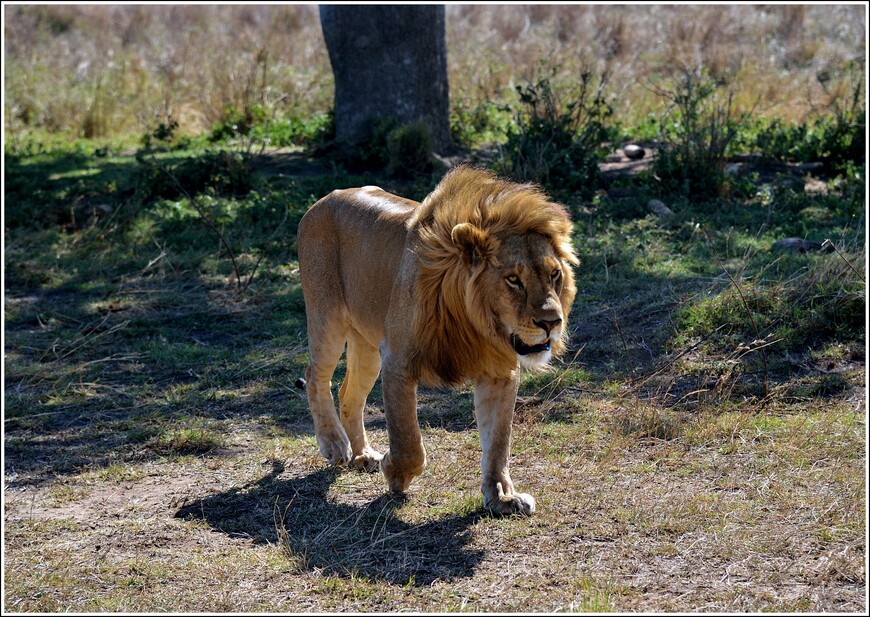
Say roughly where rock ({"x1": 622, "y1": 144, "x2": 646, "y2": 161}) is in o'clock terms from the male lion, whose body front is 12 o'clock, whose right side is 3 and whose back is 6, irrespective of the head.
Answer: The rock is roughly at 8 o'clock from the male lion.

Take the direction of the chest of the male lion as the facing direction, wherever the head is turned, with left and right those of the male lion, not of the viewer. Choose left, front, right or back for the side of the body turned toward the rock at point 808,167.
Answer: left

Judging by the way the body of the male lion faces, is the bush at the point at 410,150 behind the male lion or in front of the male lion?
behind

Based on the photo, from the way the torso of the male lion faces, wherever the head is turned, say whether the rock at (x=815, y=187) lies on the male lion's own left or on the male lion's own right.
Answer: on the male lion's own left

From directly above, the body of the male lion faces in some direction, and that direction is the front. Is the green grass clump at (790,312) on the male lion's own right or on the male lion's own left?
on the male lion's own left

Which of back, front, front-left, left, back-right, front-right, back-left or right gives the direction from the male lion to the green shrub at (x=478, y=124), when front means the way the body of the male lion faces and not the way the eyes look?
back-left

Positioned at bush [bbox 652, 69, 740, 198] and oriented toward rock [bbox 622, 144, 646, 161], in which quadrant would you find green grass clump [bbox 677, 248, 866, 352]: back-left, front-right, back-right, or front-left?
back-left

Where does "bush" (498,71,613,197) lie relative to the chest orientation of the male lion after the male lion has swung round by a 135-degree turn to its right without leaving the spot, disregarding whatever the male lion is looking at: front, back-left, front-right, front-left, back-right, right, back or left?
right

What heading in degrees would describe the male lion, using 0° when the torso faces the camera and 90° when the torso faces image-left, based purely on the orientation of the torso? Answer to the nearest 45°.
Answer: approximately 315°

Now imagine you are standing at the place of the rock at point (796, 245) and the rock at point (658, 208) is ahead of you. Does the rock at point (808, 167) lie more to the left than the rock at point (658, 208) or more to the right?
right

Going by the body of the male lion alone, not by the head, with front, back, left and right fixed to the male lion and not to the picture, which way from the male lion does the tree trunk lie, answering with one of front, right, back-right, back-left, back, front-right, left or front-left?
back-left

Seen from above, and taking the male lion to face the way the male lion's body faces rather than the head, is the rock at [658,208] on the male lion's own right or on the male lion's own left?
on the male lion's own left
